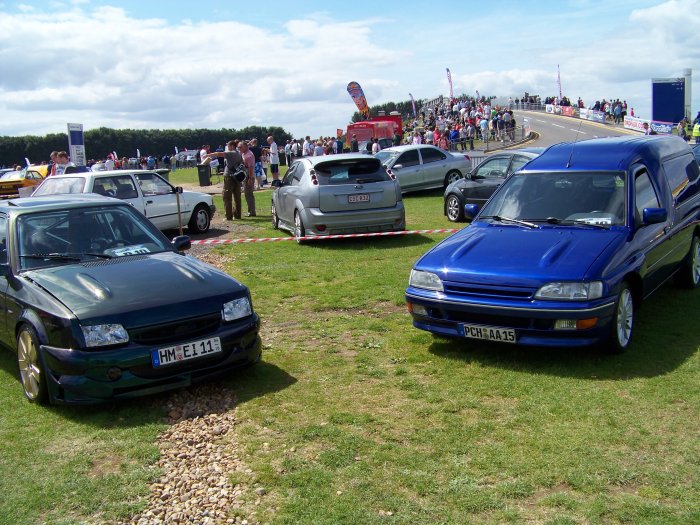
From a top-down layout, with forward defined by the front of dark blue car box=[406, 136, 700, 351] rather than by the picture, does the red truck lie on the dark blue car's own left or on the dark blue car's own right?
on the dark blue car's own right

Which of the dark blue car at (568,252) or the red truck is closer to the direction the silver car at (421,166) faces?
the dark blue car

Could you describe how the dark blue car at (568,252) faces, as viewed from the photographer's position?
facing the viewer and to the left of the viewer

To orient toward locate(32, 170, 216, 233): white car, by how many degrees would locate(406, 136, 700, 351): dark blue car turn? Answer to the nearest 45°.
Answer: approximately 90° to its right

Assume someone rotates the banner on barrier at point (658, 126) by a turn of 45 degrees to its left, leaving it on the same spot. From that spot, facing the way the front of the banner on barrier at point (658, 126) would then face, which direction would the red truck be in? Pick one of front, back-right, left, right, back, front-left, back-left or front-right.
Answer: right

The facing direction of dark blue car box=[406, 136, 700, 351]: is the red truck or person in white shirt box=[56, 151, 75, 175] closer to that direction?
the person in white shirt

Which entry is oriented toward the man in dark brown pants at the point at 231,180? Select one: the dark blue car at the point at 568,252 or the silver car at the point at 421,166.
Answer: the silver car

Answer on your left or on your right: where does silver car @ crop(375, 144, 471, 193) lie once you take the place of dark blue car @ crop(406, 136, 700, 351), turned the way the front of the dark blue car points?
on your right

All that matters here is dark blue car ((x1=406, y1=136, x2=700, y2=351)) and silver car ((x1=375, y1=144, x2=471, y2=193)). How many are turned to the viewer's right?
0

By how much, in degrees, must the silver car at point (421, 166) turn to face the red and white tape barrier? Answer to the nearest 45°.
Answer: approximately 45° to its left

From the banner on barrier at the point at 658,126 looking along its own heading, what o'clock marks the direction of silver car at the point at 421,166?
The silver car is roughly at 11 o'clock from the banner on barrier.
